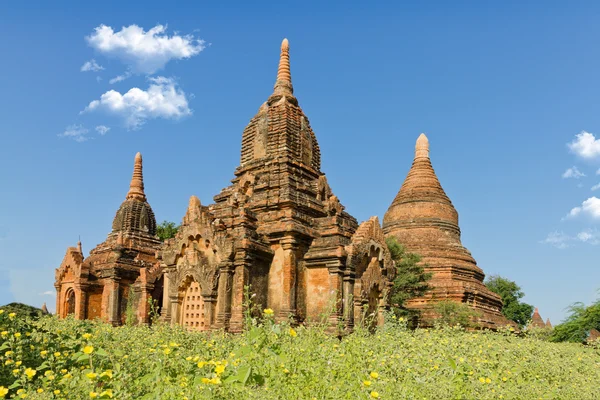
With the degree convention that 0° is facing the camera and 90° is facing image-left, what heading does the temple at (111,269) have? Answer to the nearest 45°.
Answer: approximately 45°

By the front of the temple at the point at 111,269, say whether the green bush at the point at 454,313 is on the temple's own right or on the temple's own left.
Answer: on the temple's own left

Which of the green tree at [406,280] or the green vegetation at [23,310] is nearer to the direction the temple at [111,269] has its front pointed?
the green vegetation

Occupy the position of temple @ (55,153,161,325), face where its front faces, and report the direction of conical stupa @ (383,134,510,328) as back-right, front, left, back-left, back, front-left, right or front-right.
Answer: back-left

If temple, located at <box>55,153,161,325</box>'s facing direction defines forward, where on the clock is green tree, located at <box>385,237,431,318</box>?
The green tree is roughly at 8 o'clock from the temple.

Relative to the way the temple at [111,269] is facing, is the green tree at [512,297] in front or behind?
behind
